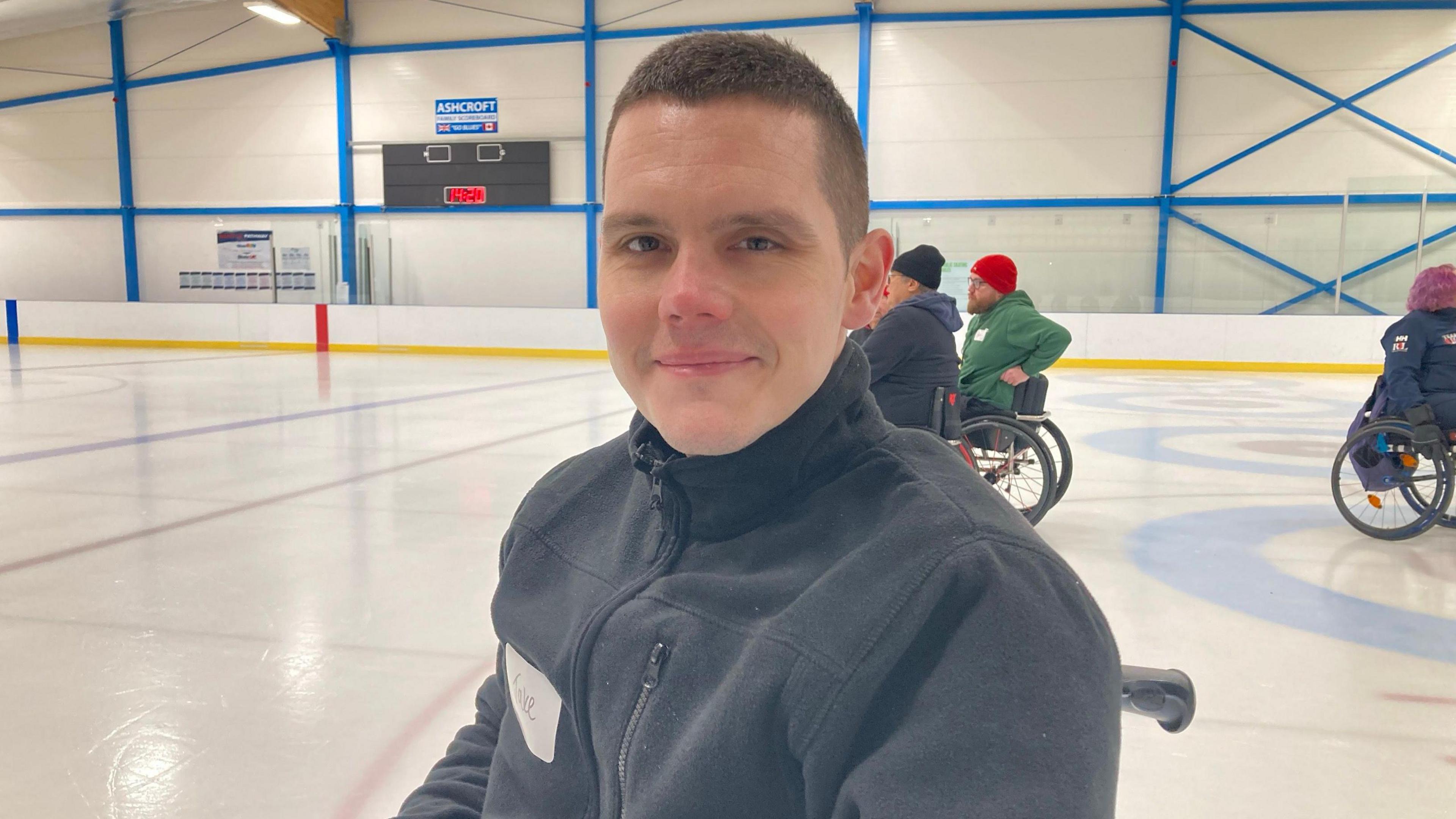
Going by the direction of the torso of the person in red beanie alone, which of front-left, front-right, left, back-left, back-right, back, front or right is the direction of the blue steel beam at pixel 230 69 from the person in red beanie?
front-right

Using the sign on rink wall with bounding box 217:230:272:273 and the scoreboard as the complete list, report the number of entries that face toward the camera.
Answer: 2

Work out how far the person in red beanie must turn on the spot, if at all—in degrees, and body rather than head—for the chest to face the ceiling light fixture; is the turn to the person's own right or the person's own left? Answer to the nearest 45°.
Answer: approximately 45° to the person's own right

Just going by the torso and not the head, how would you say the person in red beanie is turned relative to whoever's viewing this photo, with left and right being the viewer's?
facing to the left of the viewer

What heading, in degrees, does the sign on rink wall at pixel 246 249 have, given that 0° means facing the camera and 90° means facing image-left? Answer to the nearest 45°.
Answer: approximately 0°

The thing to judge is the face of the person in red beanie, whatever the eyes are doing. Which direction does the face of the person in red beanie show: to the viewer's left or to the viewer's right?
to the viewer's left

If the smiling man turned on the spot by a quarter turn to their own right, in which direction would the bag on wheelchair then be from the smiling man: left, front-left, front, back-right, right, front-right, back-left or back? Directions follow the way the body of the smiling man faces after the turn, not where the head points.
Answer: right

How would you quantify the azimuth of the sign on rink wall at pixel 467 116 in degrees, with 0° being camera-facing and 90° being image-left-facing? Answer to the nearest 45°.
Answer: approximately 0°

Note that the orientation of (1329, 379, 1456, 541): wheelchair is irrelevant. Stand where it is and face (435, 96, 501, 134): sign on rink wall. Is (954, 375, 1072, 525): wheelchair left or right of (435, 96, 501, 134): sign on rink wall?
left

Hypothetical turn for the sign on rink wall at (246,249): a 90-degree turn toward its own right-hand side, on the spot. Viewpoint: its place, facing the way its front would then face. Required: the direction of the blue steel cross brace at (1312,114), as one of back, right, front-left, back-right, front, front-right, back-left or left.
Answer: back-left

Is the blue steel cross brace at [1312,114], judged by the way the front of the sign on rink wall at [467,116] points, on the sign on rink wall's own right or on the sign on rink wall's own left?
on the sign on rink wall's own left

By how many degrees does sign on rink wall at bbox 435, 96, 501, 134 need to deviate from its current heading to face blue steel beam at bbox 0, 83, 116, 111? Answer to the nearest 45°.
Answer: approximately 135° to its right

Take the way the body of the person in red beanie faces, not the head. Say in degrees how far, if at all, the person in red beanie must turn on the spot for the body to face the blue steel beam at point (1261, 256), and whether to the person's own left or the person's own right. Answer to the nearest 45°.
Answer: approximately 90° to the person's own right
